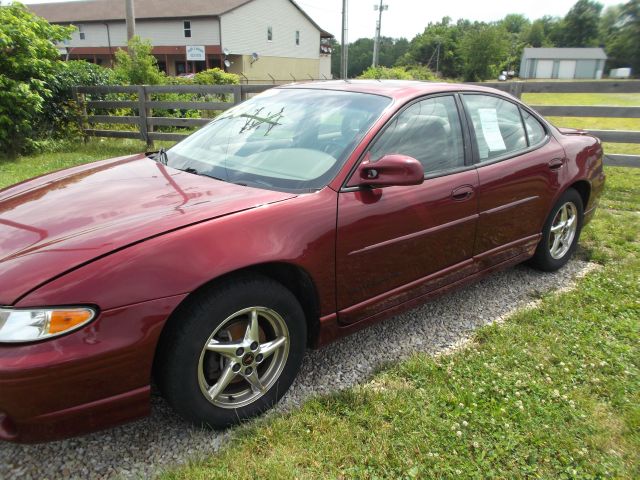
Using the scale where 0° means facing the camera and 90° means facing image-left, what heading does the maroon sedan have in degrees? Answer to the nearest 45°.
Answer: approximately 45°

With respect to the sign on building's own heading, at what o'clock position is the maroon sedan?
The maroon sedan is roughly at 12 o'clock from the sign on building.

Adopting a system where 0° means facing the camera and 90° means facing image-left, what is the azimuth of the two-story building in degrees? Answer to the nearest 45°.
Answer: approximately 45°

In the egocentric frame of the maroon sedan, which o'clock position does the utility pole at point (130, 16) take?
The utility pole is roughly at 4 o'clock from the maroon sedan.

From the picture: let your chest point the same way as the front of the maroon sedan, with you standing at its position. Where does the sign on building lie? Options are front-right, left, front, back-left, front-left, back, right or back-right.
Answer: back-right

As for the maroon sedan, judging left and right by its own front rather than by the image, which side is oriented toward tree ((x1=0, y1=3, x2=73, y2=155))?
right

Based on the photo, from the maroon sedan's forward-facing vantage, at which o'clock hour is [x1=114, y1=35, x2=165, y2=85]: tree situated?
The tree is roughly at 4 o'clock from the maroon sedan.
